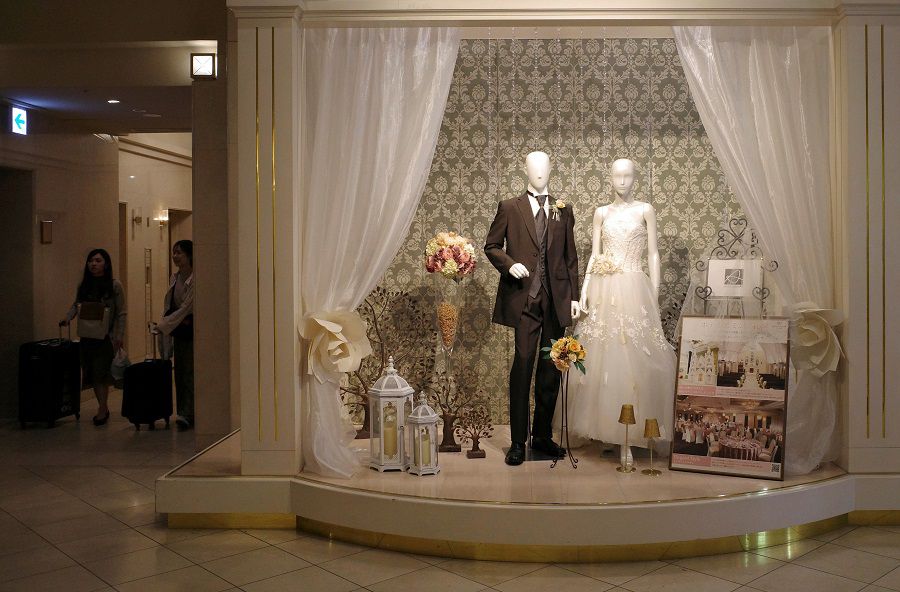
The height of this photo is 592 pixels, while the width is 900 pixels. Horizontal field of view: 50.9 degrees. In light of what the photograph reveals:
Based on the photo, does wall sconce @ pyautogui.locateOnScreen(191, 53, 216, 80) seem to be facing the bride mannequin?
no

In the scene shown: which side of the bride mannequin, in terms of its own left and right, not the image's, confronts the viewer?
front

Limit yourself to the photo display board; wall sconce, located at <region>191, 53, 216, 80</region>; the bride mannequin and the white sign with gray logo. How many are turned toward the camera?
4

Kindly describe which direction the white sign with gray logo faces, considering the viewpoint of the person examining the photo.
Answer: facing the viewer

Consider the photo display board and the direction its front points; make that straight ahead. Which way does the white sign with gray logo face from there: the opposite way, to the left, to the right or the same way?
the same way

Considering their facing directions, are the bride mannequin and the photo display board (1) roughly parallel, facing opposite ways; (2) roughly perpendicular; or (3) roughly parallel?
roughly parallel

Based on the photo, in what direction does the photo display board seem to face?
toward the camera

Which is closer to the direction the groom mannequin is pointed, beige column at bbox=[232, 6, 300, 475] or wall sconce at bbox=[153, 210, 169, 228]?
the beige column

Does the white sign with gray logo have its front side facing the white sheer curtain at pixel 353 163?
no

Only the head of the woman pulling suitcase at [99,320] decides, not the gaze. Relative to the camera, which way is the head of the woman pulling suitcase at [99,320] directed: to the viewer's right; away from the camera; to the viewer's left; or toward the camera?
toward the camera

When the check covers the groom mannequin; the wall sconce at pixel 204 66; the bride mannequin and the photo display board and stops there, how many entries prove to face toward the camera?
4
